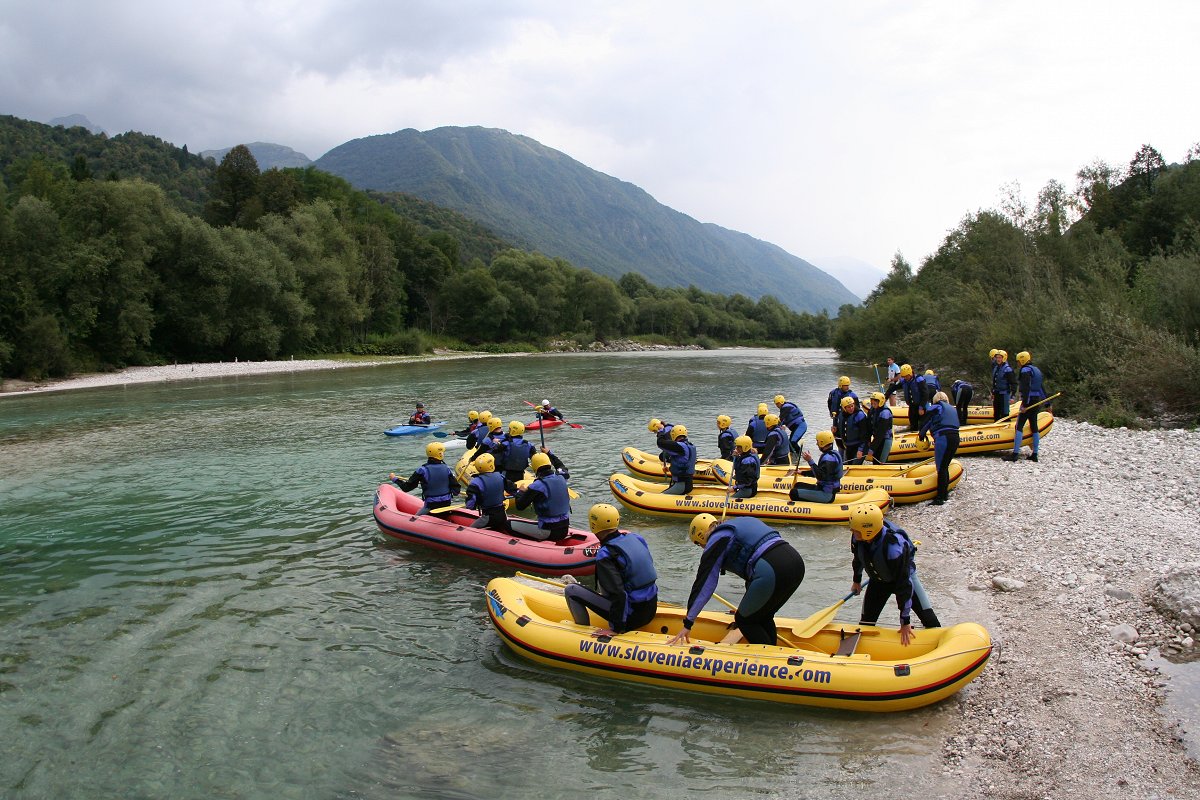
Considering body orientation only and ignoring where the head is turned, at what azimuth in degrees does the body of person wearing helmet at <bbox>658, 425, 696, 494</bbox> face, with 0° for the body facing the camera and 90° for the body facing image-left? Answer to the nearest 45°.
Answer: approximately 90°

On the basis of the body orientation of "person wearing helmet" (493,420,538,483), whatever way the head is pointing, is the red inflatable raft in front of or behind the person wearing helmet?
behind

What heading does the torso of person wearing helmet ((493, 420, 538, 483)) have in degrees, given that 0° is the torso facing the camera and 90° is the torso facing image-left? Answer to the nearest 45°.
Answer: approximately 180°

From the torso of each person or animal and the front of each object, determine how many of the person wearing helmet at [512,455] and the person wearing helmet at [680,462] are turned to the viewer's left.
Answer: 1

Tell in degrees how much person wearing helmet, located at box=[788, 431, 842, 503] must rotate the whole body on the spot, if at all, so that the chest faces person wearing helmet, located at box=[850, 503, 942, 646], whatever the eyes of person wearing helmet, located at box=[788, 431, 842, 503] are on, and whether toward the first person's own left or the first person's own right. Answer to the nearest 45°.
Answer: approximately 90° to the first person's own left

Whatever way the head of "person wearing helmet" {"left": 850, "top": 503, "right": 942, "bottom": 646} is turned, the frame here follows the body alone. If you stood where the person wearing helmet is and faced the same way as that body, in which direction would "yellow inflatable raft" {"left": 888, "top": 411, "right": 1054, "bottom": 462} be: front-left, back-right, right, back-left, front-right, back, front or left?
back-right

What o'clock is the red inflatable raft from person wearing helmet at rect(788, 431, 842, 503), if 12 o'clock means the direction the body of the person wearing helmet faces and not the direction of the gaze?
The red inflatable raft is roughly at 11 o'clock from the person wearing helmet.

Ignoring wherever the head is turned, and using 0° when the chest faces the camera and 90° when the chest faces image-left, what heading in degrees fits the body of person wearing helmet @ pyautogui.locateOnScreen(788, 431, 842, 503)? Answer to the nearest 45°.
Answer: approximately 90°

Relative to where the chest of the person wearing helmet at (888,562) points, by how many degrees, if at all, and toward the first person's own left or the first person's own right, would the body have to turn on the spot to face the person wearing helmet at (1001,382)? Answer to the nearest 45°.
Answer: approximately 135° to the first person's own right

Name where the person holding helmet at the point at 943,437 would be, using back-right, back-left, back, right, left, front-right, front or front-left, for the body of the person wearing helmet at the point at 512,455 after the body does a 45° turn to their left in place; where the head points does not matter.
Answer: back-right
